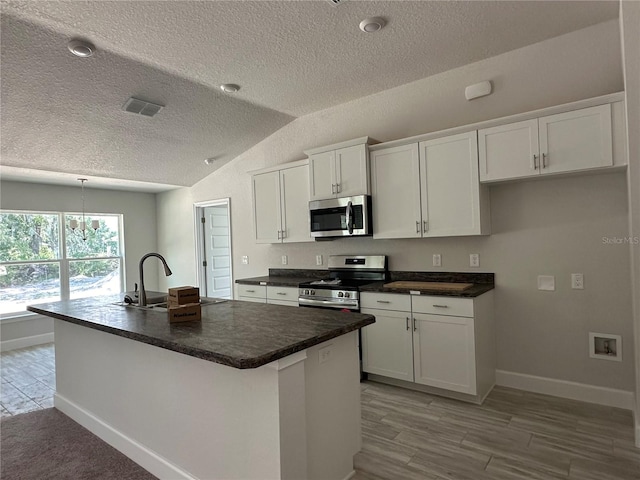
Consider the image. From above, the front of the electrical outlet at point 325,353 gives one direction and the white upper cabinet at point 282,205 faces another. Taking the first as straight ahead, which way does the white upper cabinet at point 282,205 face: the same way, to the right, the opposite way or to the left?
to the right

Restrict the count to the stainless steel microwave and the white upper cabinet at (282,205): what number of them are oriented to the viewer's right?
0

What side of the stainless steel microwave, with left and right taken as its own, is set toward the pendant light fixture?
right

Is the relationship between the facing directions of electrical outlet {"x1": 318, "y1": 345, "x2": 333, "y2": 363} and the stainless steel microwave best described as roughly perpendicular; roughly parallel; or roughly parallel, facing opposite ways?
roughly perpendicular

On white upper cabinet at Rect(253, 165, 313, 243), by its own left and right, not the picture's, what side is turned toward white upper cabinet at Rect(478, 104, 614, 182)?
left

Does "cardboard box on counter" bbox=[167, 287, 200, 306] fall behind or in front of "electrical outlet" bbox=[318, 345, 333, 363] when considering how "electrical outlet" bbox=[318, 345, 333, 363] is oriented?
behind

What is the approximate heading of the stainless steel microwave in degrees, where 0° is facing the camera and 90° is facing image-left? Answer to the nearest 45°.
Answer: approximately 45°

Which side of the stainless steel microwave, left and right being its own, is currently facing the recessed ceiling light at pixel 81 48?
front

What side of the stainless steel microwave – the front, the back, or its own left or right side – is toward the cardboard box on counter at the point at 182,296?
front

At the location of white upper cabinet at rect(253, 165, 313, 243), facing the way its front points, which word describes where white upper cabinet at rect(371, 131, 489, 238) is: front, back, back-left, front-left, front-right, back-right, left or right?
left

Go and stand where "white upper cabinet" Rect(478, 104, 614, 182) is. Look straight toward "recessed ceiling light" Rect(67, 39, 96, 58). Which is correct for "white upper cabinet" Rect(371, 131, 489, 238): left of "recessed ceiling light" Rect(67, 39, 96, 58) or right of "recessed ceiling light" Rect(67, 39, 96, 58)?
right

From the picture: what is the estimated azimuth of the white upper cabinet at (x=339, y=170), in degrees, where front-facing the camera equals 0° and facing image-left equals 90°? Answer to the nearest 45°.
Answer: approximately 45°
